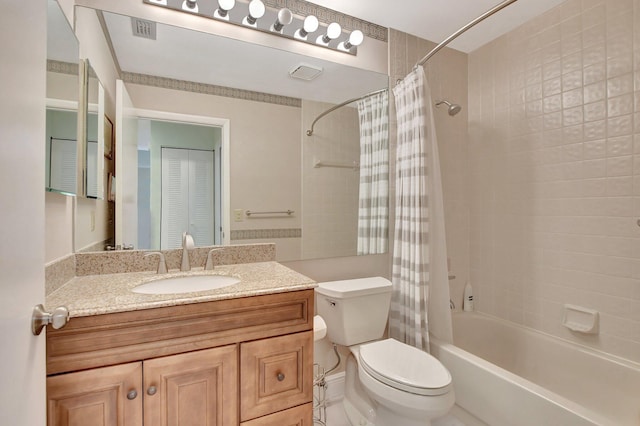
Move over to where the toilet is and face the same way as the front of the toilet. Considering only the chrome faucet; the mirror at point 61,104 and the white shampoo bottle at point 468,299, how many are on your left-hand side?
1

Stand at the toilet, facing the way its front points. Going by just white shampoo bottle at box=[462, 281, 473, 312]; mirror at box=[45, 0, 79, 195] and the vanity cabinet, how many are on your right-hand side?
2

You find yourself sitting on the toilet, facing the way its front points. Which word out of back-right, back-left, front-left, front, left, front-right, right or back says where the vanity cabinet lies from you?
right

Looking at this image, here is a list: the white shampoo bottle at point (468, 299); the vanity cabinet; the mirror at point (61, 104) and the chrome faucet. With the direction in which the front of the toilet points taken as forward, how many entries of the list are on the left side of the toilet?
1

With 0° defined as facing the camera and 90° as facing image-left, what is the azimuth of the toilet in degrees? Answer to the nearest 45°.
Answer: approximately 315°

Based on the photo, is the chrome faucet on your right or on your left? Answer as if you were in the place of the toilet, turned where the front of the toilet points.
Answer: on your right

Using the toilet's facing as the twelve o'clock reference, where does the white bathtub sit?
The white bathtub is roughly at 10 o'clock from the toilet.

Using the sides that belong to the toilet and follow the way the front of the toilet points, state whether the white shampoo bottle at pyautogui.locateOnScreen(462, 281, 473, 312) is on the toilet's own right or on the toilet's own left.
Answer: on the toilet's own left

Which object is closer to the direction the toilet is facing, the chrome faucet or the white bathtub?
the white bathtub

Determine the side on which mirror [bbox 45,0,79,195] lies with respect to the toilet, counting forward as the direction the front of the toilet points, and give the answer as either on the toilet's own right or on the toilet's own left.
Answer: on the toilet's own right
